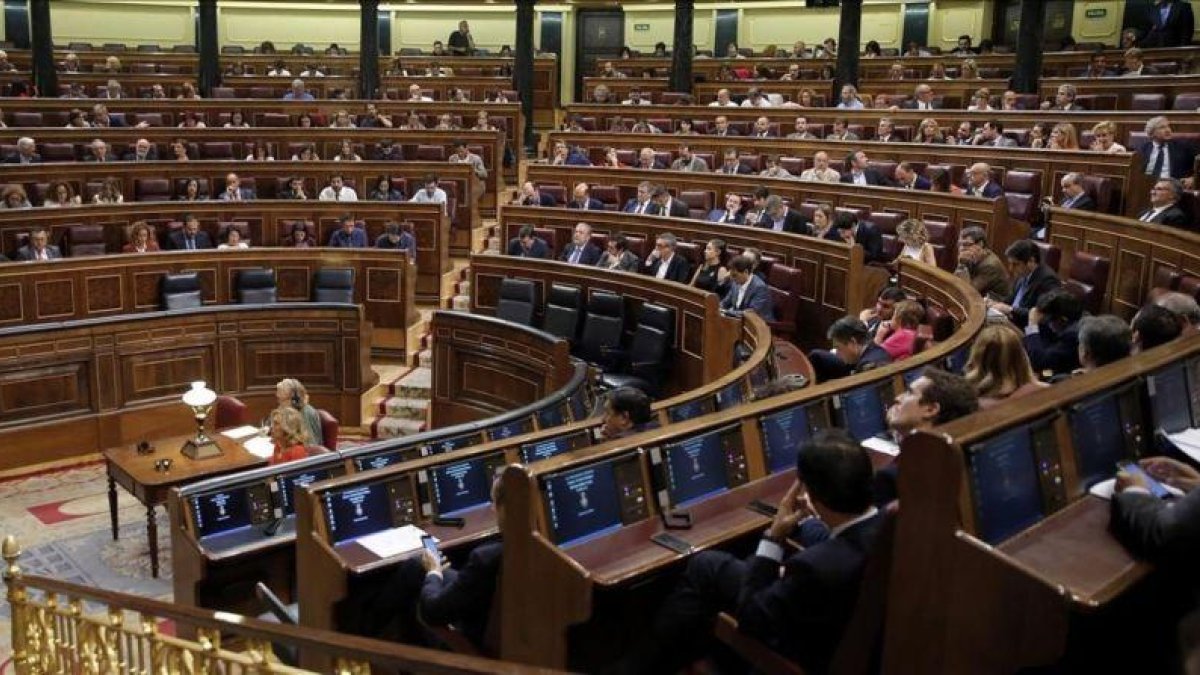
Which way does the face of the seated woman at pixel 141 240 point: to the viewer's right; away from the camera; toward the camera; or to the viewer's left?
toward the camera

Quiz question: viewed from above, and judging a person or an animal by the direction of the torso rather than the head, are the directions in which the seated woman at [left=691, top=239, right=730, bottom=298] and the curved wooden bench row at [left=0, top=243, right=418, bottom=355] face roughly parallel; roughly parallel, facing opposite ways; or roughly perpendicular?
roughly perpendicular

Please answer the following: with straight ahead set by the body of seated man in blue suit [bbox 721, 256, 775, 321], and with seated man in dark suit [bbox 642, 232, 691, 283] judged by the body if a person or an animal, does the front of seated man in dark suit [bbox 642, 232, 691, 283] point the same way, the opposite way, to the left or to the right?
the same way

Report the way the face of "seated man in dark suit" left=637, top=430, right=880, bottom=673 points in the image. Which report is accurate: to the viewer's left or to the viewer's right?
to the viewer's left

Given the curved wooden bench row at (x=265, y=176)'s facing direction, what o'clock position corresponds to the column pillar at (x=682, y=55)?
The column pillar is roughly at 8 o'clock from the curved wooden bench row.

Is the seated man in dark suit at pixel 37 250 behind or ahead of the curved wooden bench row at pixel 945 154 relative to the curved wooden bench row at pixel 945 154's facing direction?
ahead

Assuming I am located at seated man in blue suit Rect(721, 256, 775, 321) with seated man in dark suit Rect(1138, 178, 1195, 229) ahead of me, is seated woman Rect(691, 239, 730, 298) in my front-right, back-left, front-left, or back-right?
back-left

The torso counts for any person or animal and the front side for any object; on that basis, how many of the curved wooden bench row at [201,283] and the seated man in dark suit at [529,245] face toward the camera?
2

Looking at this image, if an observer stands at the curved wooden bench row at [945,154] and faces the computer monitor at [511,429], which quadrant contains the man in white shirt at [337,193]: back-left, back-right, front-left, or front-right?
front-right

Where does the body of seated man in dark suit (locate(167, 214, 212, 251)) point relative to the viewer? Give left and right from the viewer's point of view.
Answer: facing the viewer

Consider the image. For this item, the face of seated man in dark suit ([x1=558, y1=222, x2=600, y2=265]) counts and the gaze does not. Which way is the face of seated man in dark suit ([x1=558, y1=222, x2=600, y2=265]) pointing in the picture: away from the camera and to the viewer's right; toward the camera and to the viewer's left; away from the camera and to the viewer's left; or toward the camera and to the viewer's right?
toward the camera and to the viewer's left

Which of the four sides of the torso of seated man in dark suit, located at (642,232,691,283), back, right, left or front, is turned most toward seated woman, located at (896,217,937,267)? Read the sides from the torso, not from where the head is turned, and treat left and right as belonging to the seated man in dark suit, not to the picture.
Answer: left

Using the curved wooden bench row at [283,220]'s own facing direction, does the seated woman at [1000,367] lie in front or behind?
in front

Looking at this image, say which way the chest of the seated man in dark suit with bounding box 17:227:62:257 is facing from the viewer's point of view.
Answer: toward the camera

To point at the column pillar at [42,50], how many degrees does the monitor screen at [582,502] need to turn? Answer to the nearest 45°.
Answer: approximately 180°

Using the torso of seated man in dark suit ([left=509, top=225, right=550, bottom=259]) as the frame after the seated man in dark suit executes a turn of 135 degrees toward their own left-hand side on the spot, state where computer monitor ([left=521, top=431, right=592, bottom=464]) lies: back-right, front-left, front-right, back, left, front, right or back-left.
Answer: back-right

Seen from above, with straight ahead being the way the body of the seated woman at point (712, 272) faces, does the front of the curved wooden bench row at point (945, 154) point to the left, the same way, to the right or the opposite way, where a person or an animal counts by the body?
the same way

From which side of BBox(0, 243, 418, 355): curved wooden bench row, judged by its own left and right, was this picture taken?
front

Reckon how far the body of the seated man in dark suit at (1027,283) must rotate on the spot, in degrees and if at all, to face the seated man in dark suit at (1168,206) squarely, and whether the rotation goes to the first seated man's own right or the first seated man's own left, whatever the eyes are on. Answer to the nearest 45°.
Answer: approximately 180°

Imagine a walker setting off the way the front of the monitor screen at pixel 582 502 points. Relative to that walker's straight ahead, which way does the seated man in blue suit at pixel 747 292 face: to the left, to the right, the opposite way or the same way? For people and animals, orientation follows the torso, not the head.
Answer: to the right
